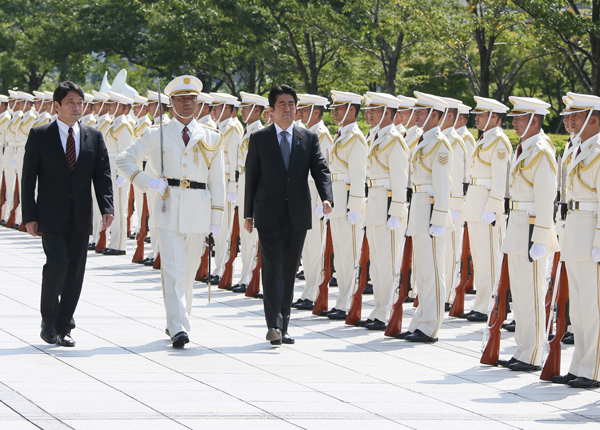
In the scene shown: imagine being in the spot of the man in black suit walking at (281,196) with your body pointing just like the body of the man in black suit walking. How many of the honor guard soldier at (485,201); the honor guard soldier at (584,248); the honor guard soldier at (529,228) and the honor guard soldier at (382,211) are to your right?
0

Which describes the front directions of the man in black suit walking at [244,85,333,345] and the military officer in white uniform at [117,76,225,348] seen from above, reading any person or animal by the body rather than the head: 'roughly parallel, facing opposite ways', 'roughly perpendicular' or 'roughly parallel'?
roughly parallel

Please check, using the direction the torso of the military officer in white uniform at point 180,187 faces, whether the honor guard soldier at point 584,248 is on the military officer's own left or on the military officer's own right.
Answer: on the military officer's own left

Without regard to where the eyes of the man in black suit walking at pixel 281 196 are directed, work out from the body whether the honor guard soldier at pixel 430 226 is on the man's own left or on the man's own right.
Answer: on the man's own left

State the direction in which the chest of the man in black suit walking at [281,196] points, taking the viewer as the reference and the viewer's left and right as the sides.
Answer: facing the viewer

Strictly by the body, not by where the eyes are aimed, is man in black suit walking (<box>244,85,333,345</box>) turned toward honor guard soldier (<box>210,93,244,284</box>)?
no

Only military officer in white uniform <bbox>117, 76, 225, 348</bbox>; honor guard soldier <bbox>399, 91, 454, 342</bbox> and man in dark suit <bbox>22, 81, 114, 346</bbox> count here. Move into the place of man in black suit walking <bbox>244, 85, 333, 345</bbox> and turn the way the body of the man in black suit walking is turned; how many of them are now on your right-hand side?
2

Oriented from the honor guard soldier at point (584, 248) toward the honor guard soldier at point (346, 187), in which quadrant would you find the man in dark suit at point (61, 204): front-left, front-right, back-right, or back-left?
front-left

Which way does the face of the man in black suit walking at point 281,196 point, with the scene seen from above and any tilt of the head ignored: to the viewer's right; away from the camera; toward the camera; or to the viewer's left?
toward the camera

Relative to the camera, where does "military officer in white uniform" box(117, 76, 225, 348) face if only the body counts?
toward the camera

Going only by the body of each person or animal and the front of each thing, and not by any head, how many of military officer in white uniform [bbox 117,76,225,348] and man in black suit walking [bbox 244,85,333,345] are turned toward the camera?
2

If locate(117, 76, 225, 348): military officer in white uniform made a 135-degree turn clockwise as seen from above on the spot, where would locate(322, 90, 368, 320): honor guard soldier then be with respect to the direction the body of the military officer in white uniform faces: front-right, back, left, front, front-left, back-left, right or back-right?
right

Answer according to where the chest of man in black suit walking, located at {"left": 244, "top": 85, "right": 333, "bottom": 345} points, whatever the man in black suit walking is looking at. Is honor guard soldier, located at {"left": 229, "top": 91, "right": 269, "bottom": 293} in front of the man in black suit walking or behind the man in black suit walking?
behind

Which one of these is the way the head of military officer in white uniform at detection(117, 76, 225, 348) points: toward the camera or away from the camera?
toward the camera

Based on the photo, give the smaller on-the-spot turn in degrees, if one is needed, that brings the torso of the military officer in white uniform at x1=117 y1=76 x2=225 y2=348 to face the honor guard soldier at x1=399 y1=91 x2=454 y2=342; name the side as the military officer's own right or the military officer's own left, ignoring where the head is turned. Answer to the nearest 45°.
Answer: approximately 90° to the military officer's own left

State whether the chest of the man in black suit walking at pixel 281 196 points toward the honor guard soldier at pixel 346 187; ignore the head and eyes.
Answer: no

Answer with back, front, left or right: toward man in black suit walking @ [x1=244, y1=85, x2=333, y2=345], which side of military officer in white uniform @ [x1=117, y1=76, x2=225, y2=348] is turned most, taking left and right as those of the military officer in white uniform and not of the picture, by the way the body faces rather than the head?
left

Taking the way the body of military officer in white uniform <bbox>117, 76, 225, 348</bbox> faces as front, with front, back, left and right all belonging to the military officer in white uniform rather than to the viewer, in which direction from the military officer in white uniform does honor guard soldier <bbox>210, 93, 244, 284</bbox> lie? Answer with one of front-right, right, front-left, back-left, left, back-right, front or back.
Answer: back
